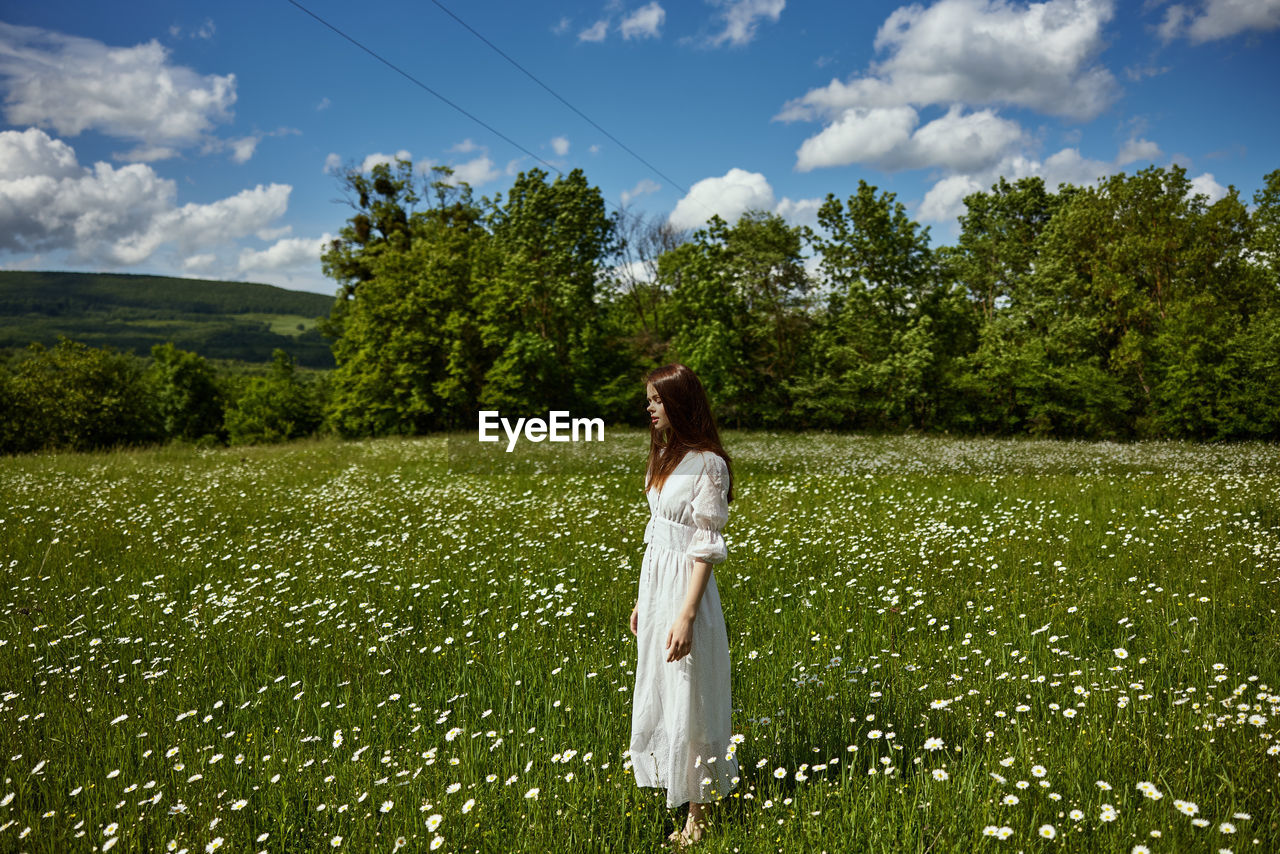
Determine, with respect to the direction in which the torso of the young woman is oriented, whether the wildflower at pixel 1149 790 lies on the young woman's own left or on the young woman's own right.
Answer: on the young woman's own left

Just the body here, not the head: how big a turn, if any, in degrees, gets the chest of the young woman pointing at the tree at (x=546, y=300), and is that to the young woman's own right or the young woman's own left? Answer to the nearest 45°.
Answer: approximately 135° to the young woman's own right

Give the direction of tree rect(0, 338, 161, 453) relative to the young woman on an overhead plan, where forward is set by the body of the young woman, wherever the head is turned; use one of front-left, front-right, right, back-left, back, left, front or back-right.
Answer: right

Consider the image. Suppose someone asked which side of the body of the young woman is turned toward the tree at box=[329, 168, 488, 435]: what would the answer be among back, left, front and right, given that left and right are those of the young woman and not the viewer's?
right

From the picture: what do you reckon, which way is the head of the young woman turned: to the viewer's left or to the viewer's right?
to the viewer's left

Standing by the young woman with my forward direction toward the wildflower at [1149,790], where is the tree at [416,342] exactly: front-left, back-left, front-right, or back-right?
back-left

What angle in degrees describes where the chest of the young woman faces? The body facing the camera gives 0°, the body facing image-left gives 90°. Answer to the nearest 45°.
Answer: approximately 45°
